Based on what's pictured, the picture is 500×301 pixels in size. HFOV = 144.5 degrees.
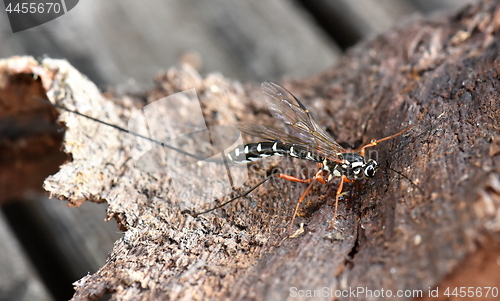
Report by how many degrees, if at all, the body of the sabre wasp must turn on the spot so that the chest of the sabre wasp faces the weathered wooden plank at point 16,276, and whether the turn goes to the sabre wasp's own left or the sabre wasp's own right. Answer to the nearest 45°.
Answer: approximately 180°

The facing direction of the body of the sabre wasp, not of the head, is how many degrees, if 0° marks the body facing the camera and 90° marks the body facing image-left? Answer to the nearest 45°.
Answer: approximately 270°
